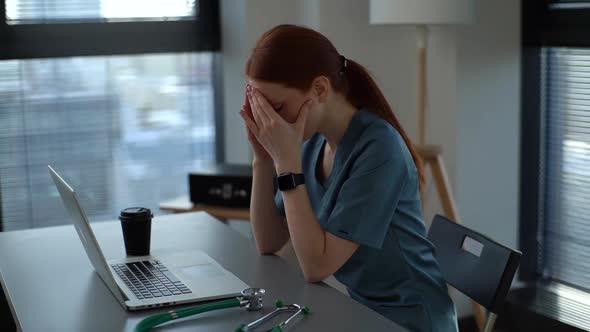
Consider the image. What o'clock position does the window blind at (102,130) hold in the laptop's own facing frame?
The window blind is roughly at 9 o'clock from the laptop.

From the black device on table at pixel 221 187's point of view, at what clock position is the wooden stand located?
The wooden stand is roughly at 9 o'clock from the black device on table.

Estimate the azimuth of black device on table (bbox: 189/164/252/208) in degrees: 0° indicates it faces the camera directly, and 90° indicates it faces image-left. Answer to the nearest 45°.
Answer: approximately 0°

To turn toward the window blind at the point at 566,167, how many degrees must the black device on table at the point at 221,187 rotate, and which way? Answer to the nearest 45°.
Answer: approximately 90° to its left

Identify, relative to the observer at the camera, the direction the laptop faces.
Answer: facing to the right of the viewer

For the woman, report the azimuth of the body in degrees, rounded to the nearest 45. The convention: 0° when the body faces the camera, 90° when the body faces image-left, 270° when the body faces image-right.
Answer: approximately 45°

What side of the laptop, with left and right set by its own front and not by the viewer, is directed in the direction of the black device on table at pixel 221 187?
left

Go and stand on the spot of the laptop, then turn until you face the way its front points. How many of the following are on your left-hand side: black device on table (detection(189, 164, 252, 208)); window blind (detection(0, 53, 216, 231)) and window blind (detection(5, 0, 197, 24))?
3

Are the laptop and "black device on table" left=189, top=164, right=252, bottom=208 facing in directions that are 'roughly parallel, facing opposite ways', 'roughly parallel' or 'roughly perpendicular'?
roughly perpendicular

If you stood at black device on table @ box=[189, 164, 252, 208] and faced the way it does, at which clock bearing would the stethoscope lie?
The stethoscope is roughly at 12 o'clock from the black device on table.

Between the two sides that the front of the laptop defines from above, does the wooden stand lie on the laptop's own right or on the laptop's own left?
on the laptop's own left
